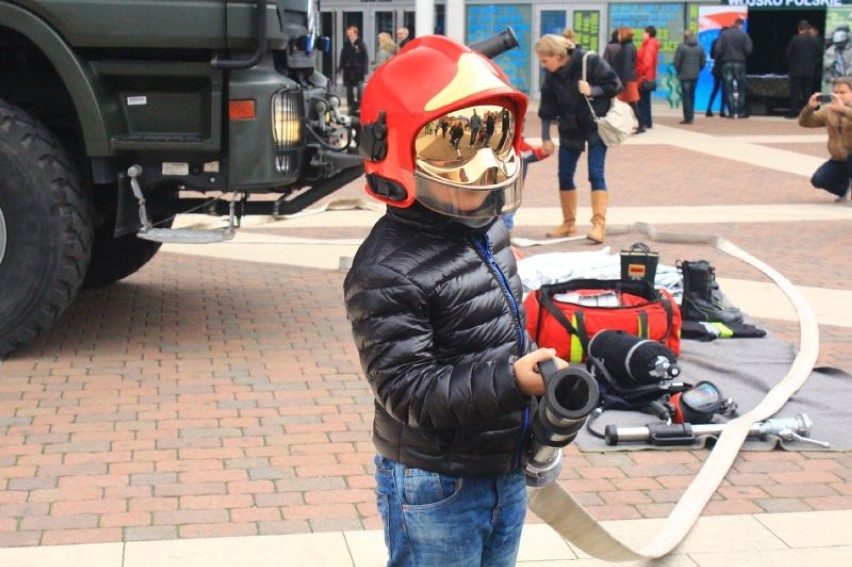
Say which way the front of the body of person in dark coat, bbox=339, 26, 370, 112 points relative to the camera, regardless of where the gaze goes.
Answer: toward the camera

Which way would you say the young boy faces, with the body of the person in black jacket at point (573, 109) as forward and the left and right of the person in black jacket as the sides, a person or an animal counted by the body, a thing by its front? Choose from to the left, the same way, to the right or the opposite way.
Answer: to the left

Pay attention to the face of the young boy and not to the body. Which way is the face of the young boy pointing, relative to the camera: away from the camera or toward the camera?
toward the camera

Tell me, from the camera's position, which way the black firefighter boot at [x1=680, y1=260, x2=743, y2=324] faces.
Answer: facing to the right of the viewer

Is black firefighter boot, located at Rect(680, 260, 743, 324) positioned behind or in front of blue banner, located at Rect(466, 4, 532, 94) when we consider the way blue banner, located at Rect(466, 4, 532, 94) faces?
in front

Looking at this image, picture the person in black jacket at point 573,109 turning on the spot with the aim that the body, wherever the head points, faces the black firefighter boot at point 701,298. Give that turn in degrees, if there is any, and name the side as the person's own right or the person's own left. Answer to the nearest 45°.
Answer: approximately 45° to the person's own left

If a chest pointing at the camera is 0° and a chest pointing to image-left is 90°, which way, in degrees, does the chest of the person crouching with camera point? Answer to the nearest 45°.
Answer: approximately 45°

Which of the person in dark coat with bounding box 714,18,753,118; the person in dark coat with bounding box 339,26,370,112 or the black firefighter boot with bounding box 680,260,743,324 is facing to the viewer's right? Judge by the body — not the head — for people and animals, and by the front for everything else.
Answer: the black firefighter boot

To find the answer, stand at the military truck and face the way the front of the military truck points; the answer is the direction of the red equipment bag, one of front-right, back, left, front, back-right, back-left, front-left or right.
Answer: front-left

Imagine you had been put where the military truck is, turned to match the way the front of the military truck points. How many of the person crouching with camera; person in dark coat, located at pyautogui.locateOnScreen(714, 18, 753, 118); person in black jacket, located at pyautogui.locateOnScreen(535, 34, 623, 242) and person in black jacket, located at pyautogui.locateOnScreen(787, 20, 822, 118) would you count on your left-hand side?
4

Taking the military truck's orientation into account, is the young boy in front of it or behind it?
in front

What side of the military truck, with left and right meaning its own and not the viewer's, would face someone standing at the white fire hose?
front

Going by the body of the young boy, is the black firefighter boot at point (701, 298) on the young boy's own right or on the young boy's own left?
on the young boy's own left
